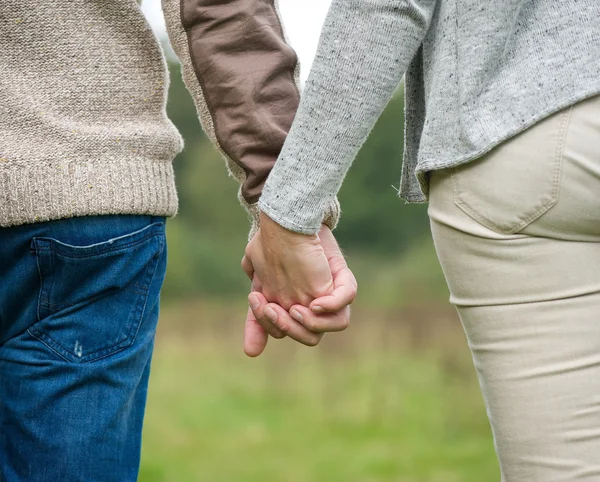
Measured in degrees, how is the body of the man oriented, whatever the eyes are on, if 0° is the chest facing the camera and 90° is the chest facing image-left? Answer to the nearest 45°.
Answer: approximately 180°

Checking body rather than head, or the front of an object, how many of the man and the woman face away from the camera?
2

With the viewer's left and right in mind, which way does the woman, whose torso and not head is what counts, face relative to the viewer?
facing away from the viewer

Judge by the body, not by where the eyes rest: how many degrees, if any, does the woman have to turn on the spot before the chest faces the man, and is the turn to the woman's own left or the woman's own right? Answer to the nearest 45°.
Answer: approximately 90° to the woman's own left

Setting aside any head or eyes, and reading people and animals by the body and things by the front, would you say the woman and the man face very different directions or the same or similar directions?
same or similar directions

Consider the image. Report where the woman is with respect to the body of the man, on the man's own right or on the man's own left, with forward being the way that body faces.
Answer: on the man's own right
